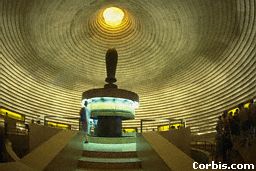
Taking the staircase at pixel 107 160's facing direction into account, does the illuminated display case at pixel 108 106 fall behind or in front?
behind

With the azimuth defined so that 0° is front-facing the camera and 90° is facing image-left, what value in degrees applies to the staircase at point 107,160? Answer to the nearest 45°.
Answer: approximately 0°
